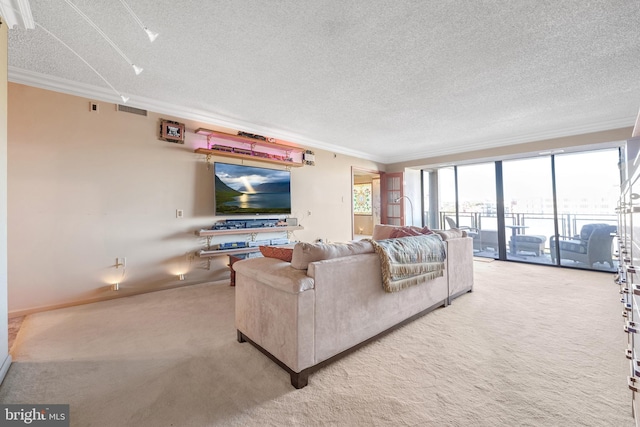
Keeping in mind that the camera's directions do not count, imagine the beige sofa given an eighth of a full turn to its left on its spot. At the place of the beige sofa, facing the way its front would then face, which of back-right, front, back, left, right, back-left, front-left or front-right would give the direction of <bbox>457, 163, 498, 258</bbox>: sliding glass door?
back-right

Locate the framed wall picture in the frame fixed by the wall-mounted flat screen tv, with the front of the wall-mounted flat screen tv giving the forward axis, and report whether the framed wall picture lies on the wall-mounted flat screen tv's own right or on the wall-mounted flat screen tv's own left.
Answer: on the wall-mounted flat screen tv's own right

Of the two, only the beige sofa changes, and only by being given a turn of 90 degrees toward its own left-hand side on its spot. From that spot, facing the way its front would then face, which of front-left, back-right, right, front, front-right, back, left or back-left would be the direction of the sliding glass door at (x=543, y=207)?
back

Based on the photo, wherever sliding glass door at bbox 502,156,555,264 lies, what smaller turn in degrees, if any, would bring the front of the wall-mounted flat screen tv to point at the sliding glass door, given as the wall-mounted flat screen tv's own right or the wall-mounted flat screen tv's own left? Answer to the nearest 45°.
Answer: approximately 45° to the wall-mounted flat screen tv's own left

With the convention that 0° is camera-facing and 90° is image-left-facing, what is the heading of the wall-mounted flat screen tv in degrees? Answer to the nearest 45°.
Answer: approximately 315°

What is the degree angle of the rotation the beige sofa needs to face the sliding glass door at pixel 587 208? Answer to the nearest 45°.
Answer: approximately 90° to its right

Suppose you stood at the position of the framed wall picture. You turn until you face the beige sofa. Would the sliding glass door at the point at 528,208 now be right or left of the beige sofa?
left

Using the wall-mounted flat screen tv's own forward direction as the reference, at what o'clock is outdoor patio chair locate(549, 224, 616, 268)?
The outdoor patio chair is roughly at 11 o'clock from the wall-mounted flat screen tv.

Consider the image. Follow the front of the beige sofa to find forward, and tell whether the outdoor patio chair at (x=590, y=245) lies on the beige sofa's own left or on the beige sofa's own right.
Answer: on the beige sofa's own right

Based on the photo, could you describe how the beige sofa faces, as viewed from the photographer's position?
facing away from the viewer and to the left of the viewer

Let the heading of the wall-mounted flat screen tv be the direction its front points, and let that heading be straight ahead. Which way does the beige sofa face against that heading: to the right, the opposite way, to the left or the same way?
the opposite way
